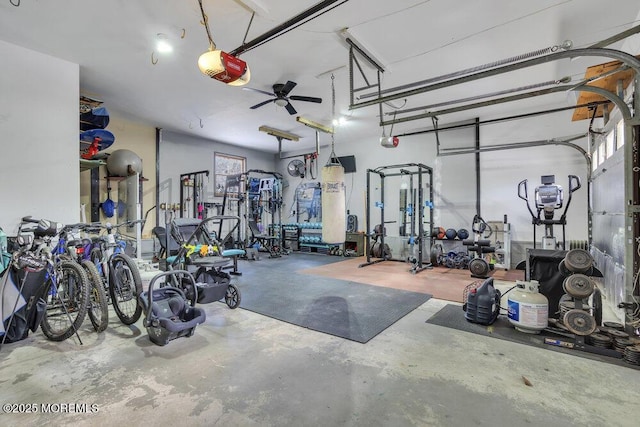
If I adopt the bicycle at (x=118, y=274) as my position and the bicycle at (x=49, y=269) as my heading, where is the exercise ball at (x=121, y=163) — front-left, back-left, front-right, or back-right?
back-right

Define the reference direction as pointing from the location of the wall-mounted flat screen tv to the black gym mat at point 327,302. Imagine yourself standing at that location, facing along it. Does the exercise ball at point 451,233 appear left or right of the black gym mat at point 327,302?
left

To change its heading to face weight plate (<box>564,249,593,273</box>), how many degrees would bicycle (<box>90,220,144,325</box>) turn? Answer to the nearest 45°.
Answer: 0° — it already faces it

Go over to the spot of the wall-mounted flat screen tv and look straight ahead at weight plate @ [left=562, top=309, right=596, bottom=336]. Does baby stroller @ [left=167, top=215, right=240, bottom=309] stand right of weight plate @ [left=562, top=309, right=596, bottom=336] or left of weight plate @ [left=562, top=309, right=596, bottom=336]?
right
